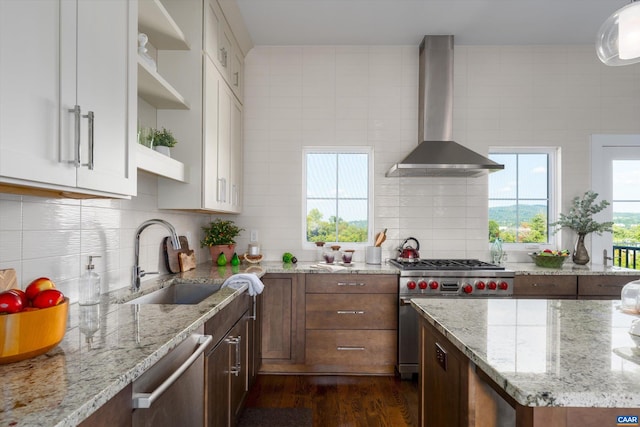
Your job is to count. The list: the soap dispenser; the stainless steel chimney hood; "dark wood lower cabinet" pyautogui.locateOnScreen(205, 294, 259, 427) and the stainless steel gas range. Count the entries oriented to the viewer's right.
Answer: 2

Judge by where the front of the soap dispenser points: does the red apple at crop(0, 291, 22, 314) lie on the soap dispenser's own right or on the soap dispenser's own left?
on the soap dispenser's own right

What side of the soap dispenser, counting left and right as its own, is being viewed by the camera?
right

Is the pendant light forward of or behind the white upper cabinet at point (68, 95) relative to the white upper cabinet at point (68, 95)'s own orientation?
forward

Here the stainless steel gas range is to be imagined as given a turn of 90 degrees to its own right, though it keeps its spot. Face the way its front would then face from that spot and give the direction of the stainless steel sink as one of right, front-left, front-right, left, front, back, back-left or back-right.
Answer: front-left

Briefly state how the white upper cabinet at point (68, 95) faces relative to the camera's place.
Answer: facing the viewer and to the right of the viewer

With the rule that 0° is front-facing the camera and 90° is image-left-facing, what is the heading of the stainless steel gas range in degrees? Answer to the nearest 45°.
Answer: approximately 0°

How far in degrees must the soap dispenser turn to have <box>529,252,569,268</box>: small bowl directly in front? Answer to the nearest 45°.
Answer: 0° — it already faces it

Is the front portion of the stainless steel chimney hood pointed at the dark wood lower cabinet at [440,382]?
yes

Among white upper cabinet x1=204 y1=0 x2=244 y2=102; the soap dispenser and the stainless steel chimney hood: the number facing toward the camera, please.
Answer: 1

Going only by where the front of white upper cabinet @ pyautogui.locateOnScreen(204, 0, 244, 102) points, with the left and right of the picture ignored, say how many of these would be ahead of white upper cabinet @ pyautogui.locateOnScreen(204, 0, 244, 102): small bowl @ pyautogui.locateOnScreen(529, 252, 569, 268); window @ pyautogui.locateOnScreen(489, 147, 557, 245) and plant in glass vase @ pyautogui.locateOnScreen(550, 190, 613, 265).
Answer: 3

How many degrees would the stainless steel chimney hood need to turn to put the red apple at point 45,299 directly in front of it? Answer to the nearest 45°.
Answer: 0° — it already faces it

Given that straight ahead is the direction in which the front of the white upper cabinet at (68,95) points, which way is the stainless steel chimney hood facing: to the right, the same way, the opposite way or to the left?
to the right

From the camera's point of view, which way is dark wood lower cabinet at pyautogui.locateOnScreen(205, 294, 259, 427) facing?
to the viewer's right
